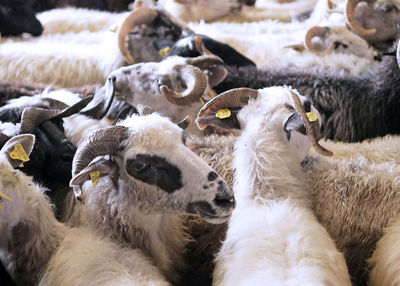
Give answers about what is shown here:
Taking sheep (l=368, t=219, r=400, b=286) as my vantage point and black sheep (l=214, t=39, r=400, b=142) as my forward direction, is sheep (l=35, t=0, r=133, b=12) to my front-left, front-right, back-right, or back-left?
front-left

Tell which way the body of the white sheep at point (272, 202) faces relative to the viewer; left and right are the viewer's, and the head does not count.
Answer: facing away from the viewer

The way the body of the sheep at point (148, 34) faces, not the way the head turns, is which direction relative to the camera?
to the viewer's right

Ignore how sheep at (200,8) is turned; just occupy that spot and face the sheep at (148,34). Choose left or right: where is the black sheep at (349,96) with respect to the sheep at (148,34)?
left
